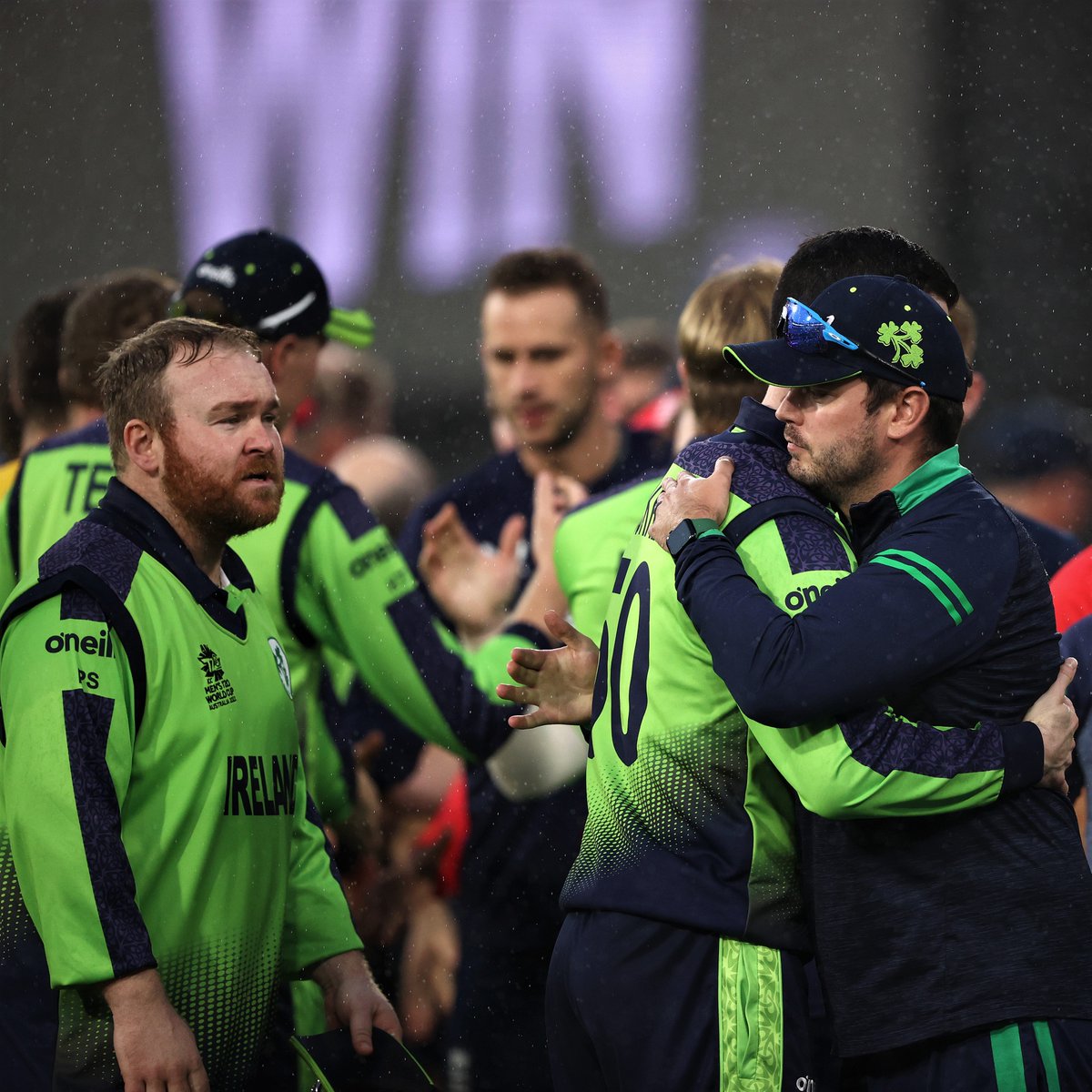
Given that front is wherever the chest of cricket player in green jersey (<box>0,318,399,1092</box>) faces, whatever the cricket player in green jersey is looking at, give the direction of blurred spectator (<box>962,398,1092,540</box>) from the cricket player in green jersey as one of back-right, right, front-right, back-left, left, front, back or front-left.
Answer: left

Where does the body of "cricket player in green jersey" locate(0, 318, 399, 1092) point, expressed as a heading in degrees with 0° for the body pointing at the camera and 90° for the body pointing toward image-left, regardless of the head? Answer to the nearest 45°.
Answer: approximately 315°
